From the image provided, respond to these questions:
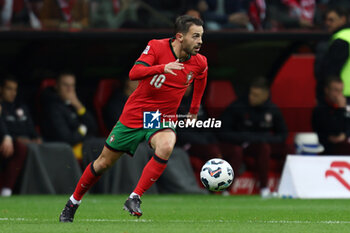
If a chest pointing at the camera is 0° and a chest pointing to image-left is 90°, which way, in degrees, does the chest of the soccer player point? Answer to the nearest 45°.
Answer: approximately 315°

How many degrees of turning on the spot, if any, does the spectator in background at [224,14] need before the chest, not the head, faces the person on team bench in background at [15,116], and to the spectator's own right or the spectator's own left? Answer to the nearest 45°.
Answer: approximately 45° to the spectator's own right

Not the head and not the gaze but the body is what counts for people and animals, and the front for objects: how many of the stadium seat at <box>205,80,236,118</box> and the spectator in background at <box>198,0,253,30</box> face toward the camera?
2

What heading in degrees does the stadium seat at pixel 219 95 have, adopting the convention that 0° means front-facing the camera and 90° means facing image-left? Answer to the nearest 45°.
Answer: approximately 0°

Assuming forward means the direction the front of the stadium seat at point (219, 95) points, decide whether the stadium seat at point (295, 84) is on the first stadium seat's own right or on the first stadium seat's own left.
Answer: on the first stadium seat's own left

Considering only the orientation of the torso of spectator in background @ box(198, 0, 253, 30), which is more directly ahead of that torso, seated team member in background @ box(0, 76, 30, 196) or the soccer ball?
the soccer ball
